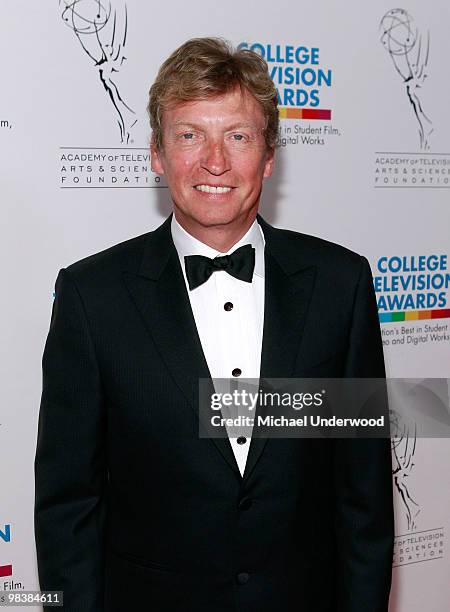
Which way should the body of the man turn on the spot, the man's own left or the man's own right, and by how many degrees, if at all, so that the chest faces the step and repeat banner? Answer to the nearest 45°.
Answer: approximately 180°

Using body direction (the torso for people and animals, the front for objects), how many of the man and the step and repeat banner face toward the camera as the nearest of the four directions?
2

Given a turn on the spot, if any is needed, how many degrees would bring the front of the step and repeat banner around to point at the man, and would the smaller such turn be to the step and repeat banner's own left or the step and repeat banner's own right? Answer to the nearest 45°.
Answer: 0° — it already faces them

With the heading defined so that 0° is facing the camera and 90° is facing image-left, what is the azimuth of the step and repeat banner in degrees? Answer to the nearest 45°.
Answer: approximately 0°

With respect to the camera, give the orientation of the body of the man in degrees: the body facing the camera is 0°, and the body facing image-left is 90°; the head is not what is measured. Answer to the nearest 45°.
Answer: approximately 0°
